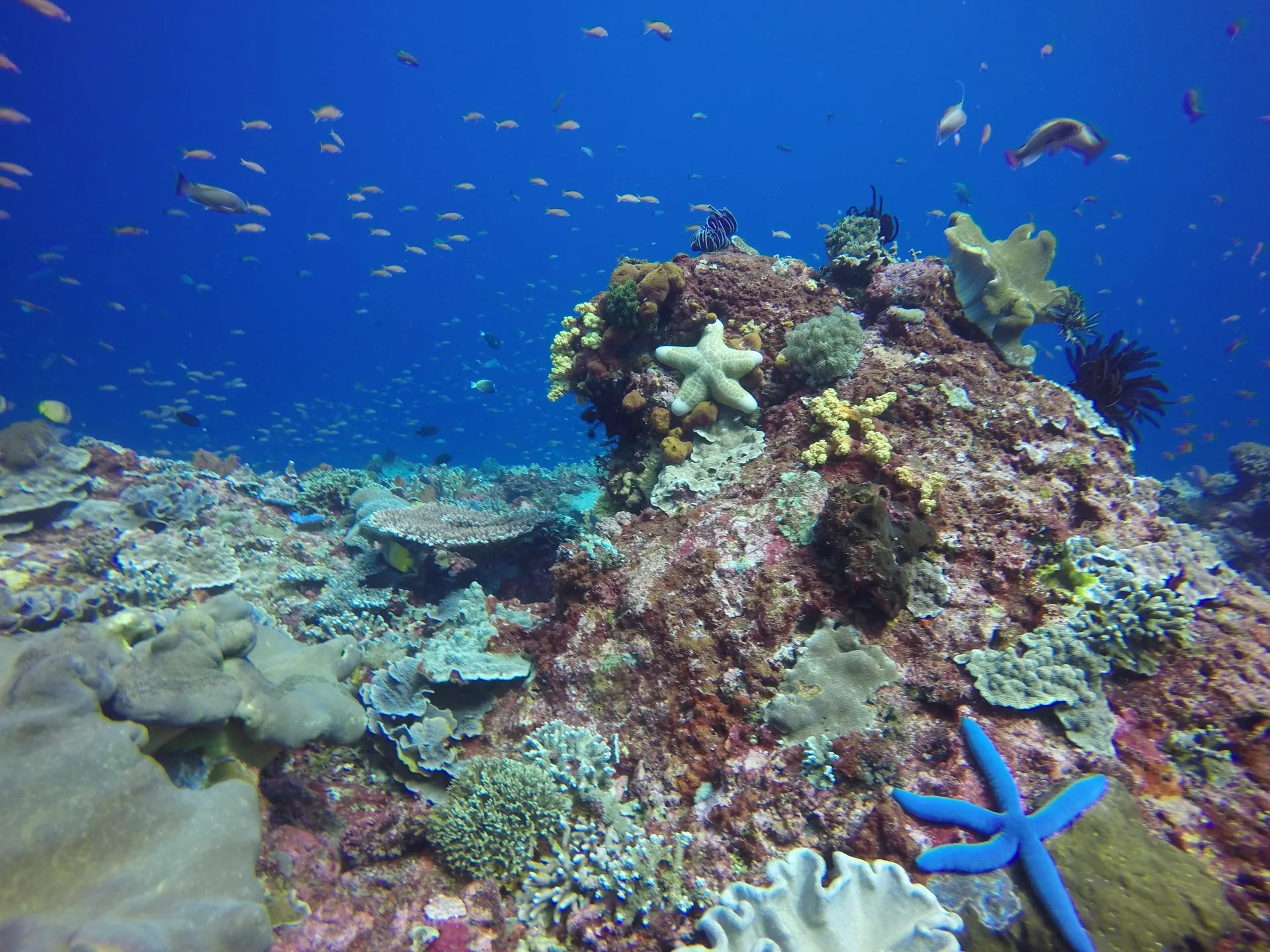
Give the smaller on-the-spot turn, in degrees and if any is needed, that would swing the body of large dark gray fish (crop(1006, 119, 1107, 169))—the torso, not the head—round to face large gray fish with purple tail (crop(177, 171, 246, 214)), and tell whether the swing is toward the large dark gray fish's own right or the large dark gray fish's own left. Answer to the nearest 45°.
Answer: approximately 135° to the large dark gray fish's own right

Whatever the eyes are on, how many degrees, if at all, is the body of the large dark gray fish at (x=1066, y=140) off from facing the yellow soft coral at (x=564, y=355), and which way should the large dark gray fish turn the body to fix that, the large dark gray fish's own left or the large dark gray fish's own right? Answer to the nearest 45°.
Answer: approximately 135° to the large dark gray fish's own right

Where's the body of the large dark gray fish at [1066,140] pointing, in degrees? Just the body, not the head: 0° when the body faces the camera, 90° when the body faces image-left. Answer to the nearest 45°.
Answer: approximately 270°

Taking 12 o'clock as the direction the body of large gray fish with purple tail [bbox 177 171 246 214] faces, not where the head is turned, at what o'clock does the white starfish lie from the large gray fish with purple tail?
The white starfish is roughly at 2 o'clock from the large gray fish with purple tail.

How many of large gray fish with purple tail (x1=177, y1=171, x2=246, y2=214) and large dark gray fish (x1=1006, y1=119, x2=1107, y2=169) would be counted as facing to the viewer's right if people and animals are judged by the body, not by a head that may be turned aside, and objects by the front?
2

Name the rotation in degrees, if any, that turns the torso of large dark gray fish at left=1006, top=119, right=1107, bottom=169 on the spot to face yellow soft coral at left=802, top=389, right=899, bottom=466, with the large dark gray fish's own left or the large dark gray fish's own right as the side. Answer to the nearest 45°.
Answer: approximately 135° to the large dark gray fish's own right

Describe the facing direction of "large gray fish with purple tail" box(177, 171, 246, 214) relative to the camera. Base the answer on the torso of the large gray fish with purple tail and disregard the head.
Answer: to the viewer's right
